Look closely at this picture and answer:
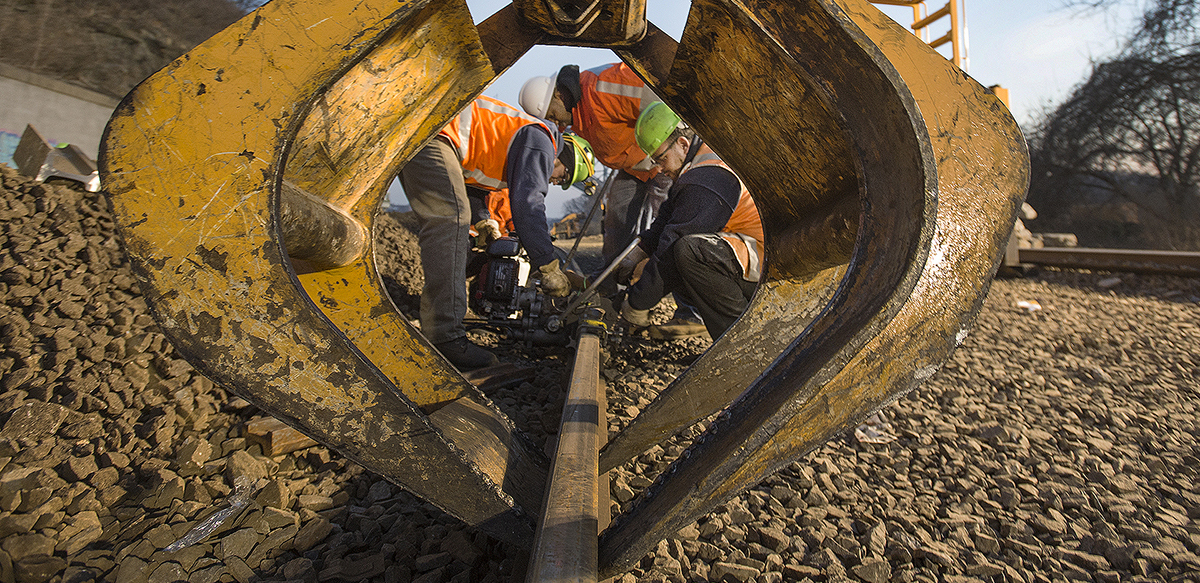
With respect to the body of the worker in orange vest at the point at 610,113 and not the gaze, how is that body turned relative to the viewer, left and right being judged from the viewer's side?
facing to the left of the viewer

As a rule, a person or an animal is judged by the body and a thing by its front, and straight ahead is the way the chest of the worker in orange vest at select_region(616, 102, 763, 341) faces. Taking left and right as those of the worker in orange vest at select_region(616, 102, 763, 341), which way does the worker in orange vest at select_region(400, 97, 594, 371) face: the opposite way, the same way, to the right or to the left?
the opposite way

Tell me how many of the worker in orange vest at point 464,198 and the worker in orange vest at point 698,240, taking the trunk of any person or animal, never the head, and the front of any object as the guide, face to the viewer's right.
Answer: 1

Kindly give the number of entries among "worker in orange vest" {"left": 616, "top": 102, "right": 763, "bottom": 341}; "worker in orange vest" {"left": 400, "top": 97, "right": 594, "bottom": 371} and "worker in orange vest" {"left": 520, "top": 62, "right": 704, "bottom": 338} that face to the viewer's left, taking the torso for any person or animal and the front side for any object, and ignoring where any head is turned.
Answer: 2

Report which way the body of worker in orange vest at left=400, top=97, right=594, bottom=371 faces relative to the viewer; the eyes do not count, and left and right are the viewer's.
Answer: facing to the right of the viewer

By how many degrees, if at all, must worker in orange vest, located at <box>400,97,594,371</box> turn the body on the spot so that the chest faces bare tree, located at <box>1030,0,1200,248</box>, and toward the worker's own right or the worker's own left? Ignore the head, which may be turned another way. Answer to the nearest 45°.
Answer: approximately 45° to the worker's own left

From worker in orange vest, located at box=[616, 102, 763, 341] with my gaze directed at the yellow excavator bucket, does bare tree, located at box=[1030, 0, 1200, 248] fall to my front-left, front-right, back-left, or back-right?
back-left

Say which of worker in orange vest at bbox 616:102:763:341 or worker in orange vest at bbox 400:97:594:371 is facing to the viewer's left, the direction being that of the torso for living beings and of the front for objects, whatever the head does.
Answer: worker in orange vest at bbox 616:102:763:341

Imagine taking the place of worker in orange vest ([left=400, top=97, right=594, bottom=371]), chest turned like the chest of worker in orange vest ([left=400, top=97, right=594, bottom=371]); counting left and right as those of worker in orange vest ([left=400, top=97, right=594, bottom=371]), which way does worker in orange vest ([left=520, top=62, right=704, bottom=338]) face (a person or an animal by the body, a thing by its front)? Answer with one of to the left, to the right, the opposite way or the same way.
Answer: the opposite way

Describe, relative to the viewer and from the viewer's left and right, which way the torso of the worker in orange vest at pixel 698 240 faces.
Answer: facing to the left of the viewer

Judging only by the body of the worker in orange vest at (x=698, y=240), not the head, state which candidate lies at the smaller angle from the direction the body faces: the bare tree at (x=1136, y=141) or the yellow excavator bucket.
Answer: the yellow excavator bucket
